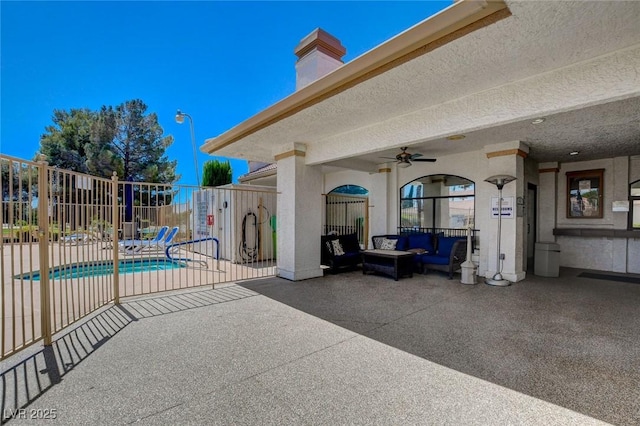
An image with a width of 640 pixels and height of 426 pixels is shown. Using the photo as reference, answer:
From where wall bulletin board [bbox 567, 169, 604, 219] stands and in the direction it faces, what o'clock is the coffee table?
The coffee table is roughly at 1 o'clock from the wall bulletin board.

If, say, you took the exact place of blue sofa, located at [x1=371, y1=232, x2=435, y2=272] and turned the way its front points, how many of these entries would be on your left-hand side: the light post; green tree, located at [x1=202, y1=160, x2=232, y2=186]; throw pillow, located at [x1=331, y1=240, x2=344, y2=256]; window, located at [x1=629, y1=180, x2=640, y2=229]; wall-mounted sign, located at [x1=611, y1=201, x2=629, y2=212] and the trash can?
3

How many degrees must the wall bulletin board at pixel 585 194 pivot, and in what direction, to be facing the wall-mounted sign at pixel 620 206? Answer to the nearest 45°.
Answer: approximately 90° to its left

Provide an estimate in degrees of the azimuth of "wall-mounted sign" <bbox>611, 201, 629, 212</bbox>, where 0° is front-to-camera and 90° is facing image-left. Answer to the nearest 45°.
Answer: approximately 0°

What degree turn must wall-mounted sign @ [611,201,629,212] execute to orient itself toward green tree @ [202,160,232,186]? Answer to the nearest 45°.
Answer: approximately 90° to its right

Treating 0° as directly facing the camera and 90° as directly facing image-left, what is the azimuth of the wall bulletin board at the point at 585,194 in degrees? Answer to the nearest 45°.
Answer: approximately 0°

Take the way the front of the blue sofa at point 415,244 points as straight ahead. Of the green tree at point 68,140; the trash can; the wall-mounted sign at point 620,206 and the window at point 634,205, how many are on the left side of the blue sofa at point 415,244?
3

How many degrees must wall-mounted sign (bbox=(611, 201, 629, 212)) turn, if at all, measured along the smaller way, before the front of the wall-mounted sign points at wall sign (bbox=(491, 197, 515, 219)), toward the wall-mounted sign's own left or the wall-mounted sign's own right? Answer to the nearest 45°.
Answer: approximately 45° to the wall-mounted sign's own right

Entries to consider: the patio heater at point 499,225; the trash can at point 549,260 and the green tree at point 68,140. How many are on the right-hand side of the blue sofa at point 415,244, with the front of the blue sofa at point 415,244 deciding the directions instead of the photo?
1

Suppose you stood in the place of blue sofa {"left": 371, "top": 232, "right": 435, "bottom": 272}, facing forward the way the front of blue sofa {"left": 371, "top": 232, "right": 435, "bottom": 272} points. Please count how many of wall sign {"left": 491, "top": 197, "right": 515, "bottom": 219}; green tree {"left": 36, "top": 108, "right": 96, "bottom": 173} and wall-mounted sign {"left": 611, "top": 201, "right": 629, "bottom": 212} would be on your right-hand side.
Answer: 1

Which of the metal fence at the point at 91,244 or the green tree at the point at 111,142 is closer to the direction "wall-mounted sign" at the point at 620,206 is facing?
the metal fence
